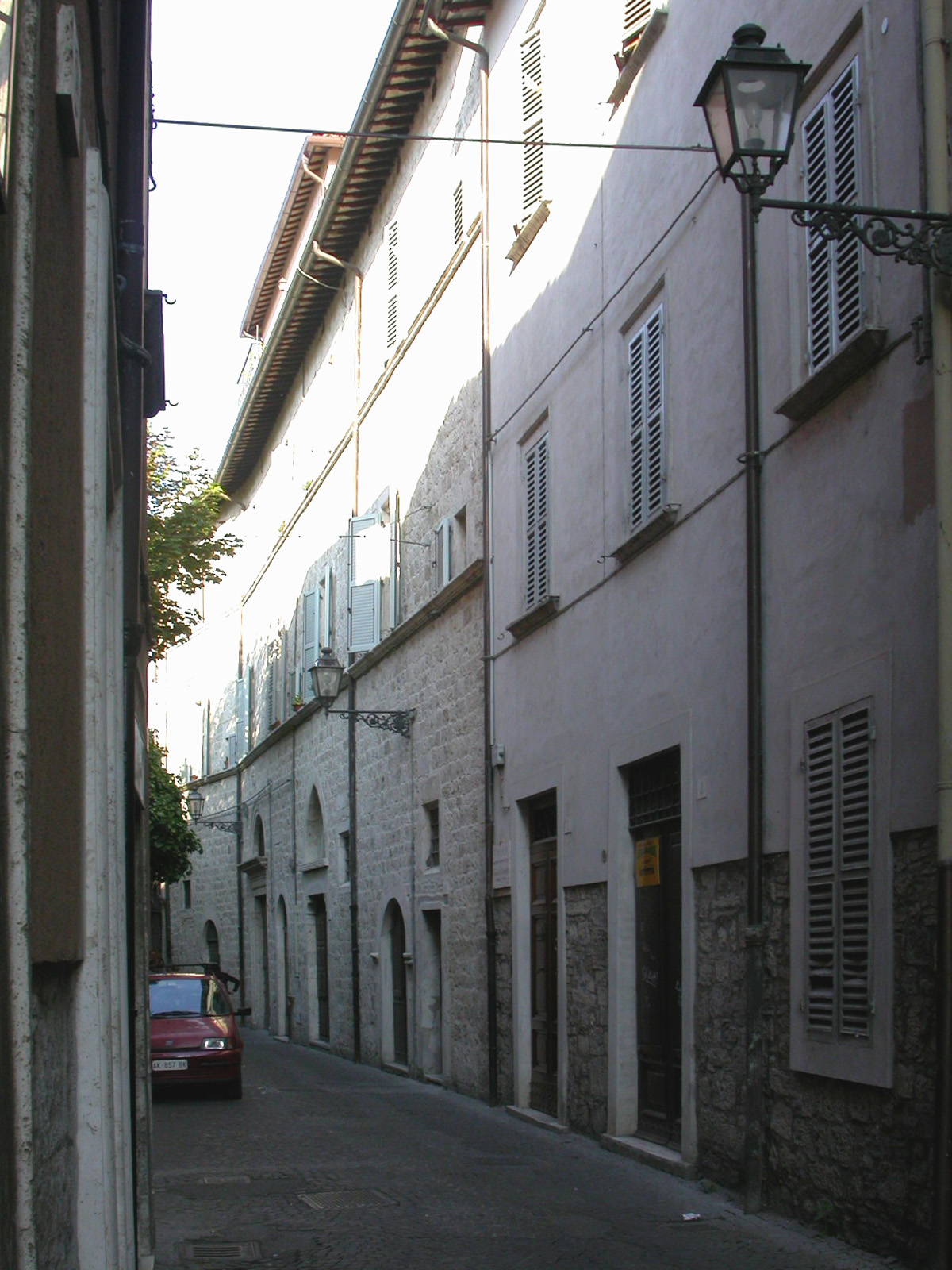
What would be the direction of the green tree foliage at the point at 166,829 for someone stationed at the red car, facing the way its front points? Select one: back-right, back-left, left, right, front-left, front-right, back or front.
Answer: back

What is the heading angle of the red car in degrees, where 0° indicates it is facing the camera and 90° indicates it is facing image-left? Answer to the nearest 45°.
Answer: approximately 0°

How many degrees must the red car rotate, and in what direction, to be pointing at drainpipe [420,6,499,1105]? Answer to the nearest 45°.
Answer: approximately 45° to its left

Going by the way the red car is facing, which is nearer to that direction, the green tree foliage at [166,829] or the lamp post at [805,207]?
the lamp post

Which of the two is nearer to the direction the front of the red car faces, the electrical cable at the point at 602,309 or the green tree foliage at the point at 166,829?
the electrical cable

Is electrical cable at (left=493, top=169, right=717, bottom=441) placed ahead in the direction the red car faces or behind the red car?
ahead

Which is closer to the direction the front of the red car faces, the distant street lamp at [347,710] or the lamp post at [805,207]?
the lamp post

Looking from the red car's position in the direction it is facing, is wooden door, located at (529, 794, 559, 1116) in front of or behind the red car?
in front

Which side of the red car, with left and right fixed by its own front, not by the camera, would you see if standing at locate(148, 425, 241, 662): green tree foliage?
back
